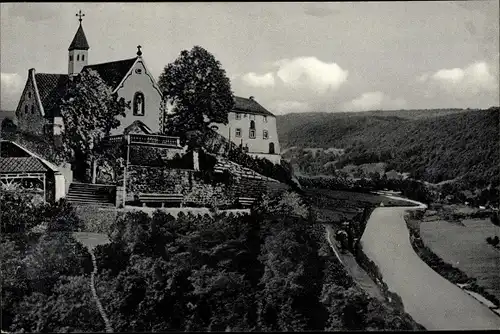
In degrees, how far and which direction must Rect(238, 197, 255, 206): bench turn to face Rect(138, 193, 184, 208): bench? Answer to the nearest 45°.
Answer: approximately 90° to its right

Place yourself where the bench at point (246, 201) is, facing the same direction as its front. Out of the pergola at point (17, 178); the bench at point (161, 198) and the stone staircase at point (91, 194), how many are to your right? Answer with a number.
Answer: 3

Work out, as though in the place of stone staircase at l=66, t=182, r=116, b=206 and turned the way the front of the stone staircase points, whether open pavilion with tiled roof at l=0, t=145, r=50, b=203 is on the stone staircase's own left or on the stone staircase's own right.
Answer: on the stone staircase's own right

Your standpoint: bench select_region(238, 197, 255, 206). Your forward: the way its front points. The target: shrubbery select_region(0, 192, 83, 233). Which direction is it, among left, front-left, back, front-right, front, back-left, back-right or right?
right

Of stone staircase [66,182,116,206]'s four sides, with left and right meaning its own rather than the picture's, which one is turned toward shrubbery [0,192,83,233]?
right

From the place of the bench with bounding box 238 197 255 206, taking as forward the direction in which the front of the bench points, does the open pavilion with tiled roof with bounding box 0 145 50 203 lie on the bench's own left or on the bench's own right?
on the bench's own right

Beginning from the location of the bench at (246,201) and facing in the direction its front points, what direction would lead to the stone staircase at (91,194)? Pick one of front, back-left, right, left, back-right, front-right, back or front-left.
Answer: right

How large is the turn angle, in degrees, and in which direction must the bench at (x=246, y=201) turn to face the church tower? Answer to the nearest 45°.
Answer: approximately 90° to its right

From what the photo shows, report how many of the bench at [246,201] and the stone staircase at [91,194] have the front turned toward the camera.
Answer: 2

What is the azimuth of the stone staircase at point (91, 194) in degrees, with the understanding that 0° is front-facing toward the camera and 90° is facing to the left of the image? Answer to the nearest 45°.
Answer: approximately 0°
